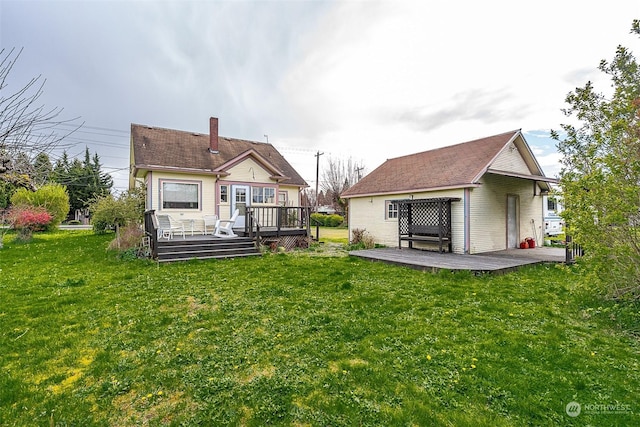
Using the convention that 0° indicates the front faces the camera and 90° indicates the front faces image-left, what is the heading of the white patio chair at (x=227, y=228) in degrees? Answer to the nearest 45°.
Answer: approximately 90°

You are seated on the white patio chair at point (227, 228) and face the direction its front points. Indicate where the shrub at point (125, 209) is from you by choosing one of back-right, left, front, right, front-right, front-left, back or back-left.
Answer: front-right

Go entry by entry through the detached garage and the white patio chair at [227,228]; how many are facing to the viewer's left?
1

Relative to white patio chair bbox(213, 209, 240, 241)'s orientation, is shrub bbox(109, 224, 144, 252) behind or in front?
in front

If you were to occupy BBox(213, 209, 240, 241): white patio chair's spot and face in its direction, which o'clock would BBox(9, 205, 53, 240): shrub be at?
The shrub is roughly at 1 o'clock from the white patio chair.

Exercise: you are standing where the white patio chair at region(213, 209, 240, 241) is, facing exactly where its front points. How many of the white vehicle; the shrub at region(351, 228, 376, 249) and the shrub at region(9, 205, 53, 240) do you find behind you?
2

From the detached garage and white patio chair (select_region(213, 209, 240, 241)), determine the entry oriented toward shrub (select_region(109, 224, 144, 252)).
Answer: the white patio chair

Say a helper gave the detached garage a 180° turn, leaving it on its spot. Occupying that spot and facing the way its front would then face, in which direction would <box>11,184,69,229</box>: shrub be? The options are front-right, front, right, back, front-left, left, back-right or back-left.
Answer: front-left

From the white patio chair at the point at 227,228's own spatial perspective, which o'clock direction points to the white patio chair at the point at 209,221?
the white patio chair at the point at 209,221 is roughly at 2 o'clock from the white patio chair at the point at 227,228.
